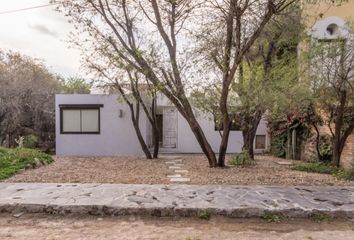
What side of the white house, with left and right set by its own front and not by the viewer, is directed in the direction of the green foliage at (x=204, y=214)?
front

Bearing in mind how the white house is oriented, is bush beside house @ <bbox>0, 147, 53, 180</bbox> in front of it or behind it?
in front

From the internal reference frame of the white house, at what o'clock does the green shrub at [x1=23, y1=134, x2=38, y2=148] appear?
The green shrub is roughly at 4 o'clock from the white house.

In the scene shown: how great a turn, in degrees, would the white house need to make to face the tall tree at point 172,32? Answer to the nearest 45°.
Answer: approximately 45° to its left

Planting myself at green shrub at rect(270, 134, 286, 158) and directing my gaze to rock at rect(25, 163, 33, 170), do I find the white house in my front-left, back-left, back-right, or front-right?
front-right

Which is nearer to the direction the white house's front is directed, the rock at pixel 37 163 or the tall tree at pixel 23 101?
the rock

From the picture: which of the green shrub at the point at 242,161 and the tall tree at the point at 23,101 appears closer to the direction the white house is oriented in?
the green shrub

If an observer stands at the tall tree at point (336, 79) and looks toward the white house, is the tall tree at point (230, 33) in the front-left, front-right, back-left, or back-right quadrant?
front-left

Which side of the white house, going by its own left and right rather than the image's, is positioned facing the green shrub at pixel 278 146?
left

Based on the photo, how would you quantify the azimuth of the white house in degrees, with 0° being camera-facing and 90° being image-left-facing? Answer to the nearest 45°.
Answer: approximately 0°

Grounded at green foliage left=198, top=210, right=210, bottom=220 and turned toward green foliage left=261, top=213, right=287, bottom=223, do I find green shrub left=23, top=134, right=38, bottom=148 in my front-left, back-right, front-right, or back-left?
back-left

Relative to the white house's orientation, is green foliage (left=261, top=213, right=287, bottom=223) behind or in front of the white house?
in front

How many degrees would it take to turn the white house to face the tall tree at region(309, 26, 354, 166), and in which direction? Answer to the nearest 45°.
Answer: approximately 45° to its left
